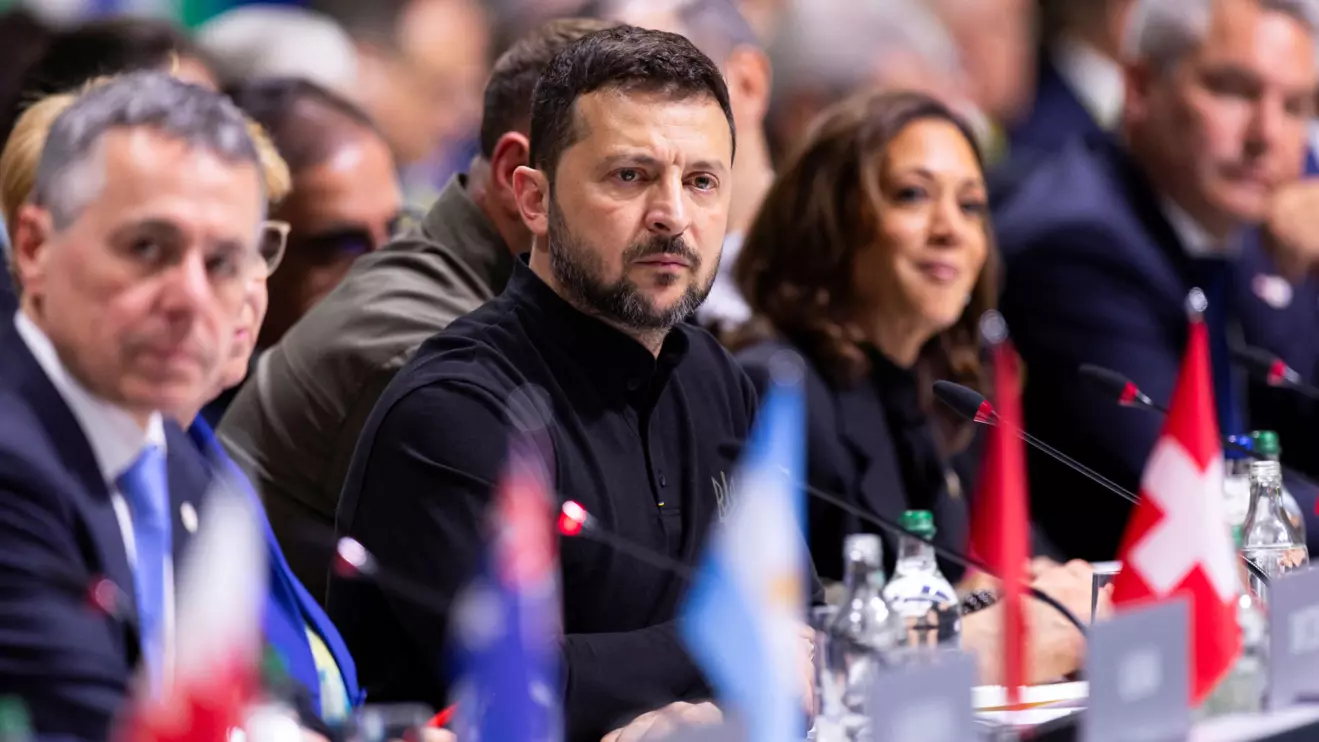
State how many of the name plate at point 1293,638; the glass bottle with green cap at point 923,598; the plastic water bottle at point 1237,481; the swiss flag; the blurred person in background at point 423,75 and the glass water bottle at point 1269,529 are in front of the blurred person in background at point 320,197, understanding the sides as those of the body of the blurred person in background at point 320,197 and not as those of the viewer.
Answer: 5

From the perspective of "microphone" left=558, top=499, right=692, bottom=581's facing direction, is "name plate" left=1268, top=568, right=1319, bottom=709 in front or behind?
behind

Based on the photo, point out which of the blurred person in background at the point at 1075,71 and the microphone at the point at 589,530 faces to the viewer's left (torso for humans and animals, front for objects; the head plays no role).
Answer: the microphone

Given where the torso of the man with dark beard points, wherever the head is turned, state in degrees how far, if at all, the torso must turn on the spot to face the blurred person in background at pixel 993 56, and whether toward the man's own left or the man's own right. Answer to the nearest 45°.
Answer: approximately 90° to the man's own left

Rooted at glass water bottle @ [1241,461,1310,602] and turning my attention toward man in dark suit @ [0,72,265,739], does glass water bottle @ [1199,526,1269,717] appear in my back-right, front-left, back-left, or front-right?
front-left

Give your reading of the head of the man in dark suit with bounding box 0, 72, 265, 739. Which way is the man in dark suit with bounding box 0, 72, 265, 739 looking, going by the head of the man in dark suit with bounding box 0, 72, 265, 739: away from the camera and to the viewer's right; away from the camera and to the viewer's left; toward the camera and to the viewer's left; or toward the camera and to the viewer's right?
toward the camera and to the viewer's right

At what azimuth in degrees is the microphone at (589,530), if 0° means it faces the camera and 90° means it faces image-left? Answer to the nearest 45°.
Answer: approximately 90°

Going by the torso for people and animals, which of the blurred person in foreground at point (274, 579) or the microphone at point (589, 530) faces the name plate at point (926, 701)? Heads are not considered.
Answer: the blurred person in foreground

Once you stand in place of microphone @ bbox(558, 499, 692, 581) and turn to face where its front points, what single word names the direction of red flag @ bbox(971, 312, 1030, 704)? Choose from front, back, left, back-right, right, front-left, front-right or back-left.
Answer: back

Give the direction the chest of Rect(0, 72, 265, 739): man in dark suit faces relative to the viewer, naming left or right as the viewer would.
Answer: facing the viewer and to the right of the viewer
